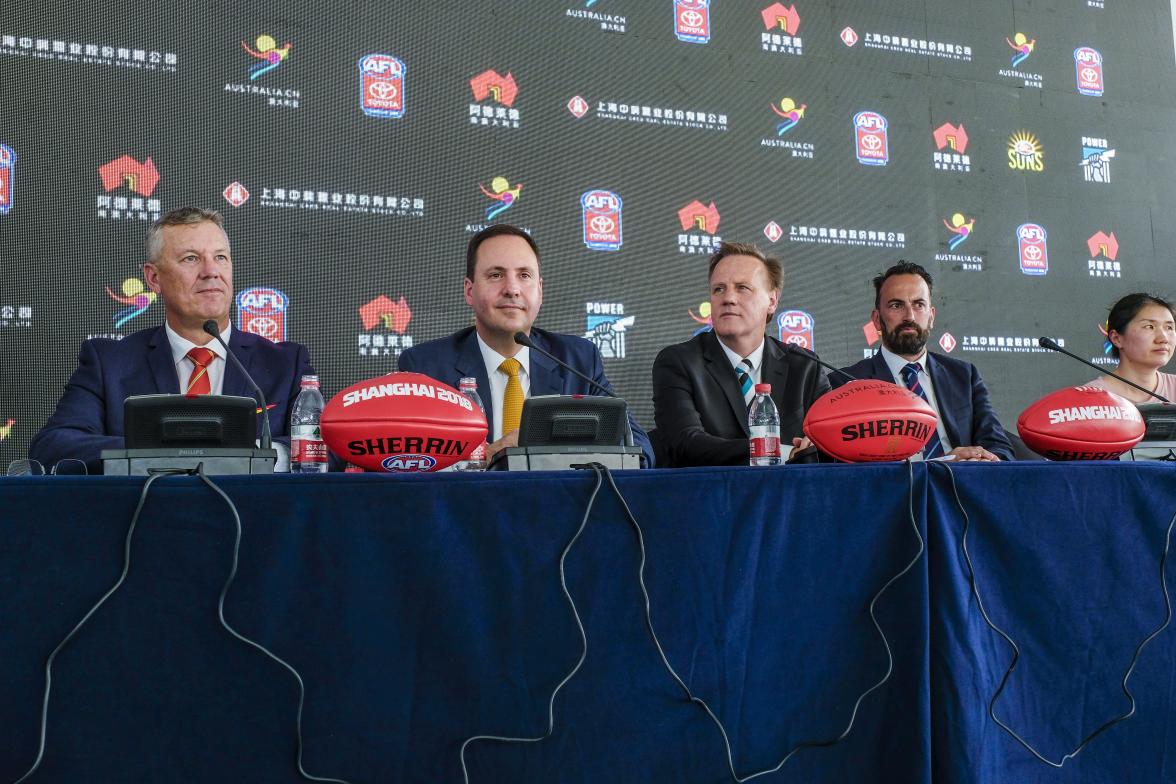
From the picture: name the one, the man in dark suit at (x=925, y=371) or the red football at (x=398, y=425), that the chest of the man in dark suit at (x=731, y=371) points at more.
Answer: the red football

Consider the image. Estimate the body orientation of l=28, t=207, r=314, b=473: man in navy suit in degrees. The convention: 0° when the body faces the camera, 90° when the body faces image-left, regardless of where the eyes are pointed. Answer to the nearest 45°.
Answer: approximately 0°

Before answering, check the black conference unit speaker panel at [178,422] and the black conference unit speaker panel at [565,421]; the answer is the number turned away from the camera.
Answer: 2

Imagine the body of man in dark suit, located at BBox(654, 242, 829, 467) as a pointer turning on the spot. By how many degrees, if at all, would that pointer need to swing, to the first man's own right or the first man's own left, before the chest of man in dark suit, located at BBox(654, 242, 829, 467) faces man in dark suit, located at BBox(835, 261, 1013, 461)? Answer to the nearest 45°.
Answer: approximately 135° to the first man's own left

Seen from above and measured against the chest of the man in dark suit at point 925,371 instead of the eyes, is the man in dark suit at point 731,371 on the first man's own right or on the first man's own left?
on the first man's own right

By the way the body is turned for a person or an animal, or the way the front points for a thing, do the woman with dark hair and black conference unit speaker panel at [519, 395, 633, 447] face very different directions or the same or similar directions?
very different directions

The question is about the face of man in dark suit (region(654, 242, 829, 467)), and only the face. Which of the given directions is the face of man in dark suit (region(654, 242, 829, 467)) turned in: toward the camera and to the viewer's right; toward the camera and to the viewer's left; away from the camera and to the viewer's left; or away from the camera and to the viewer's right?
toward the camera and to the viewer's left

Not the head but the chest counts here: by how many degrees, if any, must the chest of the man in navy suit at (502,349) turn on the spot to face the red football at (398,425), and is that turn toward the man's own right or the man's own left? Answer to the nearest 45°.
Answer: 0° — they already face it
